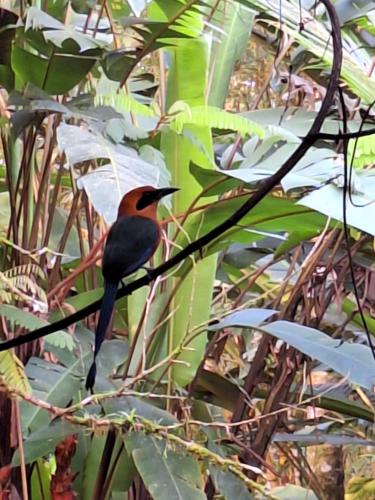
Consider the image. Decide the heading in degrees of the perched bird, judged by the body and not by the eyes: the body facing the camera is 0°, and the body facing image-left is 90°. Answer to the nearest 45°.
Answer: approximately 225°
